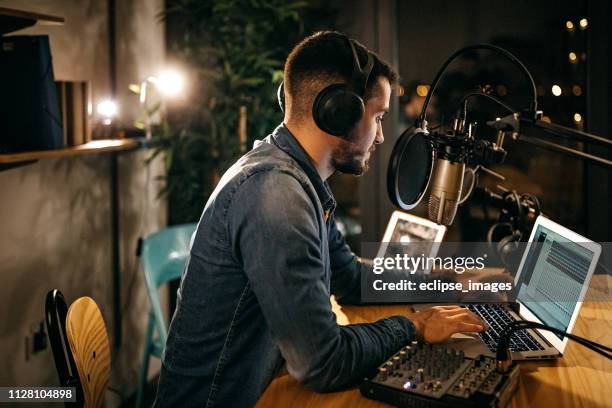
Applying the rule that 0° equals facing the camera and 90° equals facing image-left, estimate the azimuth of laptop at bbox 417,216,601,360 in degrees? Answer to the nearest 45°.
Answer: approximately 45°

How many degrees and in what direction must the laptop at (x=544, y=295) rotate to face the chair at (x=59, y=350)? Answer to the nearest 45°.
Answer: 0° — it already faces it

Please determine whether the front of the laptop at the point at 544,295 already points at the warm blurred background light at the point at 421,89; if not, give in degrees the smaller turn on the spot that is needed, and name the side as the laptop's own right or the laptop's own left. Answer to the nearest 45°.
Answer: approximately 135° to the laptop's own right

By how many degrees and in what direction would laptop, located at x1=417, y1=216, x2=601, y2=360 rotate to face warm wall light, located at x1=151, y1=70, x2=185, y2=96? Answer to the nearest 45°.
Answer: approximately 90° to its right

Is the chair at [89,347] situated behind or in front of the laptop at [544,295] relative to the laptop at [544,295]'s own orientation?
in front

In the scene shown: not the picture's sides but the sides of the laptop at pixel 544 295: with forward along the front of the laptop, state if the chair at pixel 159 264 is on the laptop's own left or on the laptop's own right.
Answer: on the laptop's own right

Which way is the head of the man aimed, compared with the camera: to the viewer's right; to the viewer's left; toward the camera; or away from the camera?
to the viewer's right

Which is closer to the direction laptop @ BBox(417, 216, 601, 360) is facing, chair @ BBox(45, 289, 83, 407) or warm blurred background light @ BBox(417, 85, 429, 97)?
the chair
